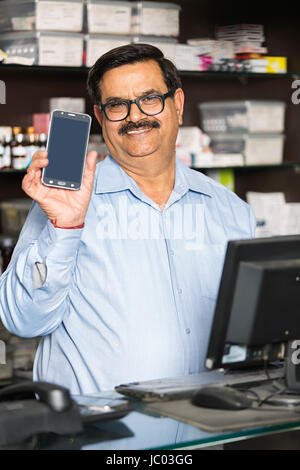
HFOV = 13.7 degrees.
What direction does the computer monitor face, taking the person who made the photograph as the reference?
facing away from the viewer and to the left of the viewer

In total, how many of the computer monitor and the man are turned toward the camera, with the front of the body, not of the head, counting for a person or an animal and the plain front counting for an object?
1

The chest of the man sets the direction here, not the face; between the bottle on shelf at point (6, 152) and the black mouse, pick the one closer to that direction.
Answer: the black mouse

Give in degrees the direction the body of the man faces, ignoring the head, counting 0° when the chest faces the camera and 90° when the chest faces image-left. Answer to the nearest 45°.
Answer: approximately 0°
